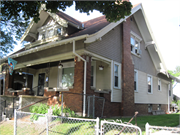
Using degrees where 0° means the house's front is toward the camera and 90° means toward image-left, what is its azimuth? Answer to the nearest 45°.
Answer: approximately 45°
